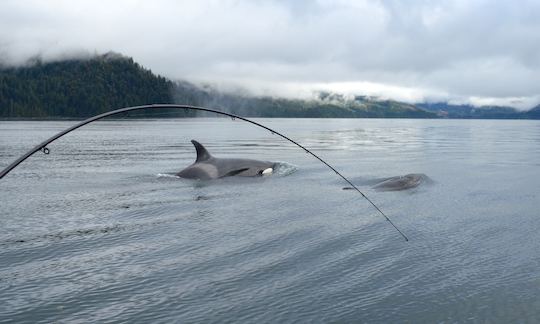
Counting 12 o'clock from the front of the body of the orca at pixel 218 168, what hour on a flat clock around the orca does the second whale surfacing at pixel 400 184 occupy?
The second whale surfacing is roughly at 1 o'clock from the orca.

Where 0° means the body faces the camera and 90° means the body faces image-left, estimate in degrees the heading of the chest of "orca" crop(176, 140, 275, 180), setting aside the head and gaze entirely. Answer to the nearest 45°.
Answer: approximately 270°
